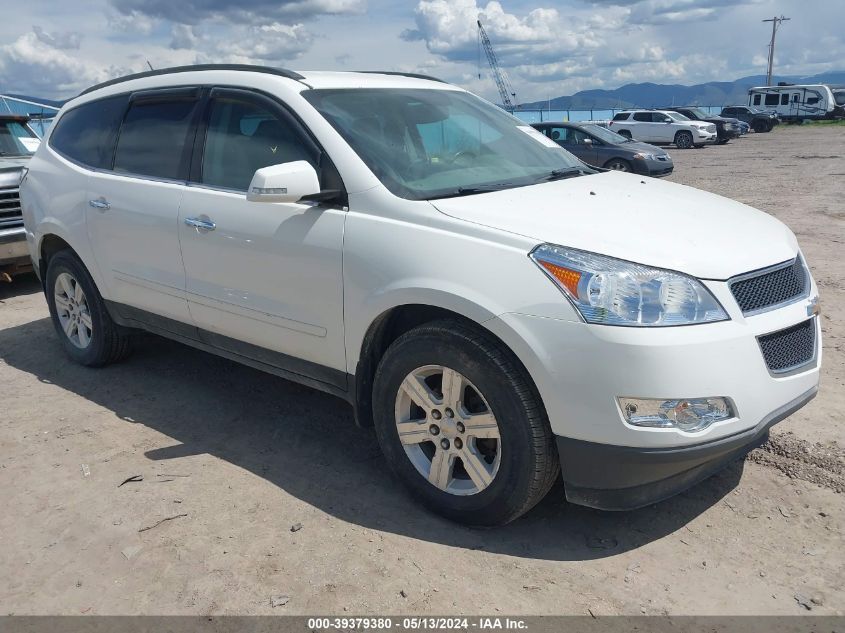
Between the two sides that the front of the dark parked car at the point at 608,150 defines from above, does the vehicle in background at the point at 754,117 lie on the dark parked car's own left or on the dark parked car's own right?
on the dark parked car's own left

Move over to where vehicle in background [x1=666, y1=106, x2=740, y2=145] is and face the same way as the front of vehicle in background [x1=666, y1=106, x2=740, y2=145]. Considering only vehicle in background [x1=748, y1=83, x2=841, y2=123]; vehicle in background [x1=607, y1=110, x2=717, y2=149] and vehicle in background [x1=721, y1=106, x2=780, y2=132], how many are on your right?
1

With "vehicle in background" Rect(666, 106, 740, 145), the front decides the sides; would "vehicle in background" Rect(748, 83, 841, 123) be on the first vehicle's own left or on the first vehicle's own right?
on the first vehicle's own left

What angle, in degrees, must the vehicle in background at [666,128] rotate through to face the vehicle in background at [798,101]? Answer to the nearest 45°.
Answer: approximately 90° to its left

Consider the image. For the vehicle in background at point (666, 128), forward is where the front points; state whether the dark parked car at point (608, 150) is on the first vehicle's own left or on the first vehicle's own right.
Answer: on the first vehicle's own right

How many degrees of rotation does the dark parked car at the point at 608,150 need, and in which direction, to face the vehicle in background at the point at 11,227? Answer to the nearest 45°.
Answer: approximately 90° to its right

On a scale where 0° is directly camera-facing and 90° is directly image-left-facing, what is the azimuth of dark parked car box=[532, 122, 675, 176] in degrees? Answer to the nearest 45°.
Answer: approximately 315°

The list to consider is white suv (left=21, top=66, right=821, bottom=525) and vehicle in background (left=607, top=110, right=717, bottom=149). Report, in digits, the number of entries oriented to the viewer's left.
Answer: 0

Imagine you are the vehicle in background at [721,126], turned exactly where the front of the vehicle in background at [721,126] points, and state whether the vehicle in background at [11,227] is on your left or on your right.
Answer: on your right

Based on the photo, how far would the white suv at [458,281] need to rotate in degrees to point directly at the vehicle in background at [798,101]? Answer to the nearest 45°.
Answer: approximately 90° to its left
